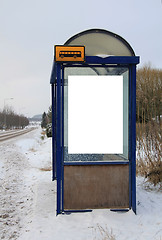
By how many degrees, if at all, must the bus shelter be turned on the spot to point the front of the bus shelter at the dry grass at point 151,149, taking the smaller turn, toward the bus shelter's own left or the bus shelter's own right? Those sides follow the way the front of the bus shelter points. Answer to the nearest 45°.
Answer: approximately 135° to the bus shelter's own right

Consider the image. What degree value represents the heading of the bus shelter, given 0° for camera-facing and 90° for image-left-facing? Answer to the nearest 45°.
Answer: approximately 90°

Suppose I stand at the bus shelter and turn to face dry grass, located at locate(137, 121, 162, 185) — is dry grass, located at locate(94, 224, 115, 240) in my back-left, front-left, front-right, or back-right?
back-right

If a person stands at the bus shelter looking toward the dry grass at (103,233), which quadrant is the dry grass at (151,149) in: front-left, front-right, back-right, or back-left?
back-left
